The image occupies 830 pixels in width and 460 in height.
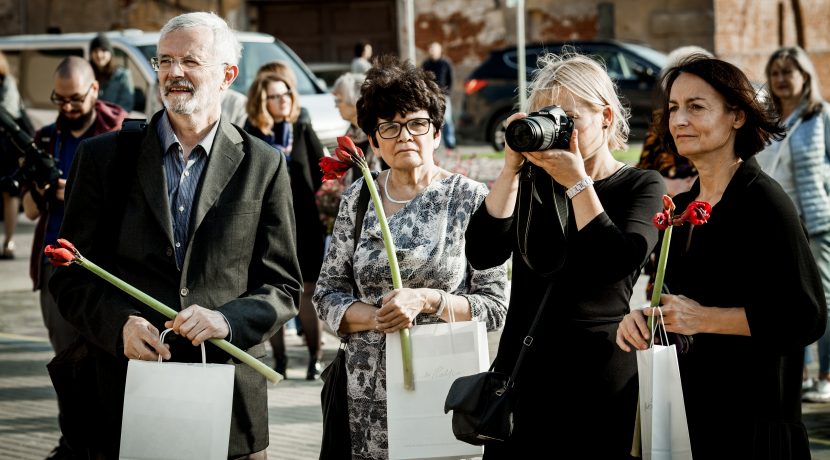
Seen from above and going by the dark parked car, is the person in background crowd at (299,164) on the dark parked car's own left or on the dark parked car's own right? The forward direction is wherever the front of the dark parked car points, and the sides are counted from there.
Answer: on the dark parked car's own right

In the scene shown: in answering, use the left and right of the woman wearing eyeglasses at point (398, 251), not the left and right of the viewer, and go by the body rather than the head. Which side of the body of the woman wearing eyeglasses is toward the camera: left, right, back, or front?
front

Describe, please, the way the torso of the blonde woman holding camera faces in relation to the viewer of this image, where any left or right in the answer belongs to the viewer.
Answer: facing the viewer and to the left of the viewer

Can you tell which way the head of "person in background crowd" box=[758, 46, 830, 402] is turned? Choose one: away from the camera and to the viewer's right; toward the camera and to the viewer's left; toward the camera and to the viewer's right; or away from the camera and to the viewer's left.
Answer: toward the camera and to the viewer's left

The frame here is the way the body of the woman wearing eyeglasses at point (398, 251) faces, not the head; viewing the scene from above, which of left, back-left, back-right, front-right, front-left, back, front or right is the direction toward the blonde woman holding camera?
front-left

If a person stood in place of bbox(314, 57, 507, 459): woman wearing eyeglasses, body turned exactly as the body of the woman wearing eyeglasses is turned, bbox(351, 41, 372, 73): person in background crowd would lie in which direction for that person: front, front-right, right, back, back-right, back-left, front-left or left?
back

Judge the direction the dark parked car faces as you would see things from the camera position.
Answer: facing to the right of the viewer

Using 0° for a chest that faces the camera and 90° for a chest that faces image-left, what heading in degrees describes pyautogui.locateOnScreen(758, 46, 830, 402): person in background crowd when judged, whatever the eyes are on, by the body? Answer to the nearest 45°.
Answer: approximately 45°

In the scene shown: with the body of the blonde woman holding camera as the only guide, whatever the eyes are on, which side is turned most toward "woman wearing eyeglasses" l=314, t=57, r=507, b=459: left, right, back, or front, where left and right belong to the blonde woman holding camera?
right

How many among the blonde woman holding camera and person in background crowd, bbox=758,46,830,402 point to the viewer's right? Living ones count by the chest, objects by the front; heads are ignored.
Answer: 0

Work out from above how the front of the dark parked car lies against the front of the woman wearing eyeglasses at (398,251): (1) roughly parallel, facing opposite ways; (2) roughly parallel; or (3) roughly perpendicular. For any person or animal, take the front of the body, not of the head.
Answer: roughly perpendicular

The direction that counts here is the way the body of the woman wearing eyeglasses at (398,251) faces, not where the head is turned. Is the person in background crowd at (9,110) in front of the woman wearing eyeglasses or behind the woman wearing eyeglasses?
behind

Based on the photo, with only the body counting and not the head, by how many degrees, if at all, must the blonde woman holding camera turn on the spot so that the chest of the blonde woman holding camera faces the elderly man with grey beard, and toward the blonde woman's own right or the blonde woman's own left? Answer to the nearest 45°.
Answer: approximately 45° to the blonde woman's own right

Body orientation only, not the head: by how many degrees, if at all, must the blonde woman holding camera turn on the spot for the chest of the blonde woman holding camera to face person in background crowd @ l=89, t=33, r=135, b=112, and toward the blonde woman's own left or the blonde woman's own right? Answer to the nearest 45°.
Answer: approximately 90° to the blonde woman's own right

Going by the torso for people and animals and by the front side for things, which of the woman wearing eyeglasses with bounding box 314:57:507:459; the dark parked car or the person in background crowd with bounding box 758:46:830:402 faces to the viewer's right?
the dark parked car

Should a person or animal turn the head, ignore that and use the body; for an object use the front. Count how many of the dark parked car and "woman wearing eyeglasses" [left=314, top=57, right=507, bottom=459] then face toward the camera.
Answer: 1

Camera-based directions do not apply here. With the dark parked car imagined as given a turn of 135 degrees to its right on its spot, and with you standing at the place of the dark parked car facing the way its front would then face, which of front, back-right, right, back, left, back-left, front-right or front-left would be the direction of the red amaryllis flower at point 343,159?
front-left
